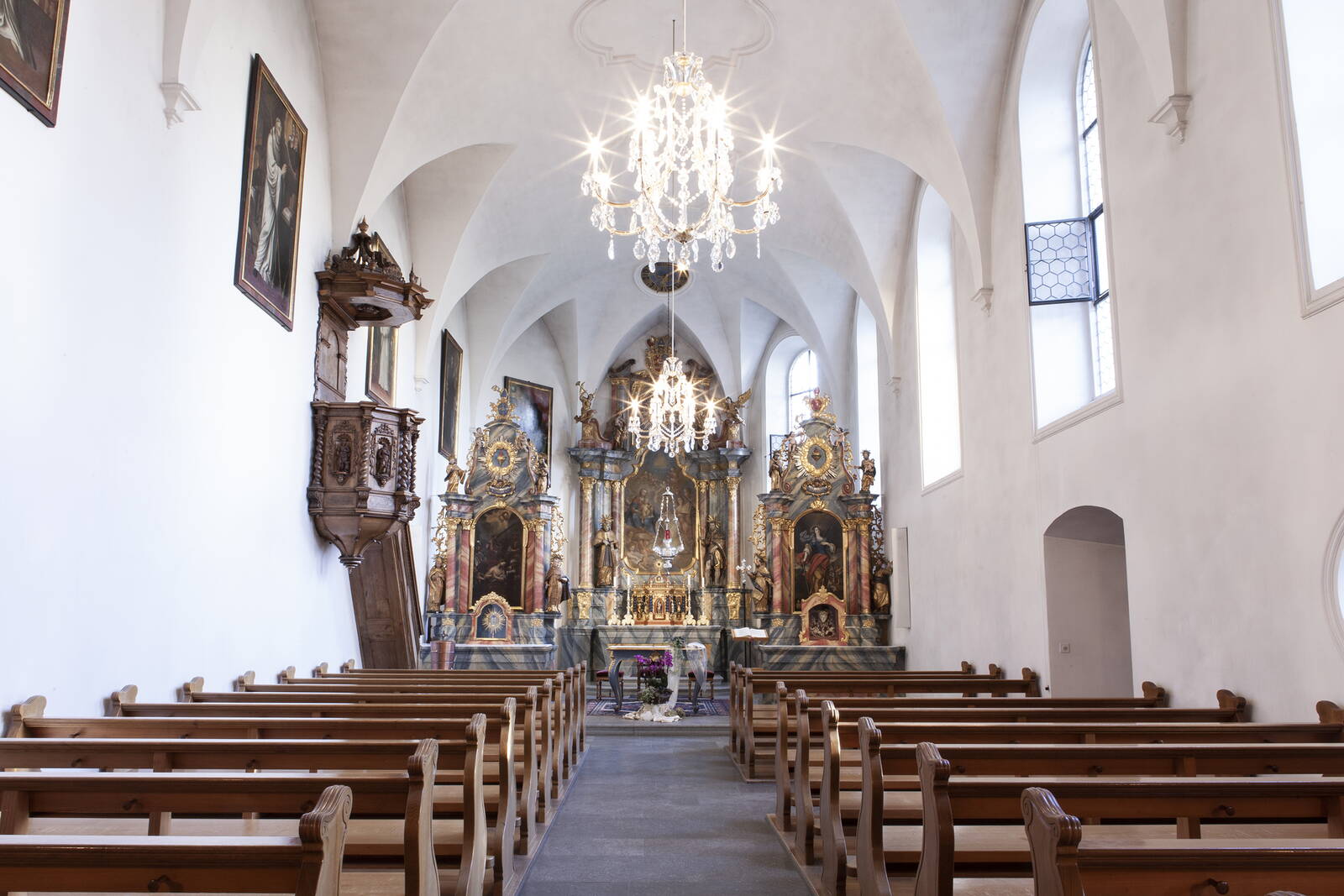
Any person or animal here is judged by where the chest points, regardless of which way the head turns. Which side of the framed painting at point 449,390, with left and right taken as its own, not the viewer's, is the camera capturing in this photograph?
right

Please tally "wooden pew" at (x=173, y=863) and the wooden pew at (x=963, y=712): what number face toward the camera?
0

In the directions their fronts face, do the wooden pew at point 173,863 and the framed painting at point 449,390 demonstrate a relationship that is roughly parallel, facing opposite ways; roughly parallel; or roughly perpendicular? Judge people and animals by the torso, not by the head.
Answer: roughly perpendicular

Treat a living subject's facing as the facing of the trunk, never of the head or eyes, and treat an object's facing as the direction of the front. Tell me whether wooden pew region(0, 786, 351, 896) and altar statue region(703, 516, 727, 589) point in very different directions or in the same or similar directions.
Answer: very different directions

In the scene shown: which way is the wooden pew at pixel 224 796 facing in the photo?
away from the camera

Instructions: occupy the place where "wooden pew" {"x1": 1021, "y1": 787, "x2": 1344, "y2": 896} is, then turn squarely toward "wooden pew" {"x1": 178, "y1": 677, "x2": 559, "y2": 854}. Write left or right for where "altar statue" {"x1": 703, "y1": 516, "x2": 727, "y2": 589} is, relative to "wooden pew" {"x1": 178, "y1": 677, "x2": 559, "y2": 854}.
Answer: right

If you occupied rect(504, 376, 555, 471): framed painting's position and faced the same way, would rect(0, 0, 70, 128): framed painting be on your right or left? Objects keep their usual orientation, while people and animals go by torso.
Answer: on your right

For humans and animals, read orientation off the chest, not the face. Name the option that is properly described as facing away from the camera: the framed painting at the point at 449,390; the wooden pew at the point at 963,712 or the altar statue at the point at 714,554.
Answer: the wooden pew

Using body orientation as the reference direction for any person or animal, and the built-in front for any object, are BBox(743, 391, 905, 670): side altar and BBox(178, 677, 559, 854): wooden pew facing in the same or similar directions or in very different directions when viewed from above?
very different directions

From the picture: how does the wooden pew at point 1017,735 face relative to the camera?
away from the camera

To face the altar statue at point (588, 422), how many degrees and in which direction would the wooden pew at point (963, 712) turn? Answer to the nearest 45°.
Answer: approximately 45° to its left

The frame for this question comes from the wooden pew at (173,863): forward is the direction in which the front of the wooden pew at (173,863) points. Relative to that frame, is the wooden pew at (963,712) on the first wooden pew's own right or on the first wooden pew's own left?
on the first wooden pew's own right

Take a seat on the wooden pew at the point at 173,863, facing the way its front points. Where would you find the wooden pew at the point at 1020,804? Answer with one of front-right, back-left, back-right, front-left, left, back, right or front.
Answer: right

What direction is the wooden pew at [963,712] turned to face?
away from the camera

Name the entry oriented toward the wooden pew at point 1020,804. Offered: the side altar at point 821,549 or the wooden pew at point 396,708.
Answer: the side altar

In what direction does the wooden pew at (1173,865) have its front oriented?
away from the camera
